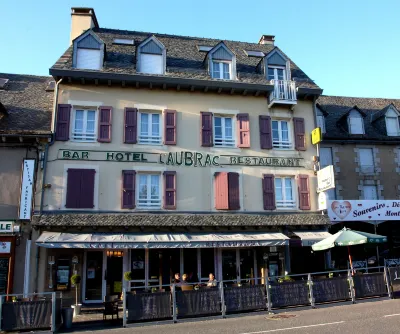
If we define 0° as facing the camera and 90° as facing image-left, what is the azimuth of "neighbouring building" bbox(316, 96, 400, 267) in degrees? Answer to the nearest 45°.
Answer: approximately 0°

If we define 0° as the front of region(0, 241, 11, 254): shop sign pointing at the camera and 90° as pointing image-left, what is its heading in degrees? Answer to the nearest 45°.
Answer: approximately 0°

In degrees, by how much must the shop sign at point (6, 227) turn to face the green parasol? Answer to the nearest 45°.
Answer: approximately 45° to its left

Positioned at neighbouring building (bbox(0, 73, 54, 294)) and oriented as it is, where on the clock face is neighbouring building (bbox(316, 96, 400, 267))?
neighbouring building (bbox(316, 96, 400, 267)) is roughly at 9 o'clock from neighbouring building (bbox(0, 73, 54, 294)).
